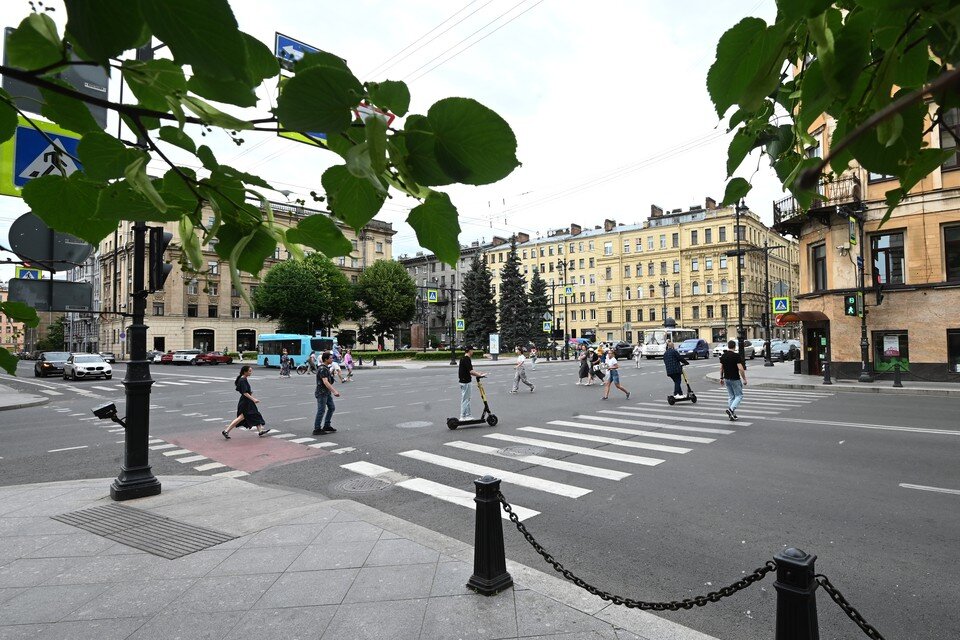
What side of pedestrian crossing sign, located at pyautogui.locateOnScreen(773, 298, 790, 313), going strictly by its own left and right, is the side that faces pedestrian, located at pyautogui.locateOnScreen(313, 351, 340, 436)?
front

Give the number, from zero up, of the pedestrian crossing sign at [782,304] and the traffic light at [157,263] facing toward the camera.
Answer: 1

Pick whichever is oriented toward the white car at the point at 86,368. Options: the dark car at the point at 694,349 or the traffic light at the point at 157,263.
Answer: the dark car

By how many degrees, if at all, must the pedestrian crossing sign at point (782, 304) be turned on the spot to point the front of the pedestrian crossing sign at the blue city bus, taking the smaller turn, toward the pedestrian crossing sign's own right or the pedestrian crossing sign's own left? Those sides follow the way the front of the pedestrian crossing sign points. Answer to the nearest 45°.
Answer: approximately 90° to the pedestrian crossing sign's own right

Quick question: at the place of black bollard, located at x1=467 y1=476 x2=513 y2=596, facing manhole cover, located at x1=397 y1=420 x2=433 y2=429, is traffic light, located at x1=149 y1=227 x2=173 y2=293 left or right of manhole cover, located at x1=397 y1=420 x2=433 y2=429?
left

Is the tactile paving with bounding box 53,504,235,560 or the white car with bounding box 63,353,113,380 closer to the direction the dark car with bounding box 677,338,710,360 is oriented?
the white car

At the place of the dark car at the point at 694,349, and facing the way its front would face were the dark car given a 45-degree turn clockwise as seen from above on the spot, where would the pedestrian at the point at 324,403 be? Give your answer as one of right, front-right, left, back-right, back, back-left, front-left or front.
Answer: left

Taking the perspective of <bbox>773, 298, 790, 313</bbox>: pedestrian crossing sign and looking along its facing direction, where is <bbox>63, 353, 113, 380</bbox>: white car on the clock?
The white car is roughly at 2 o'clock from the pedestrian crossing sign.
